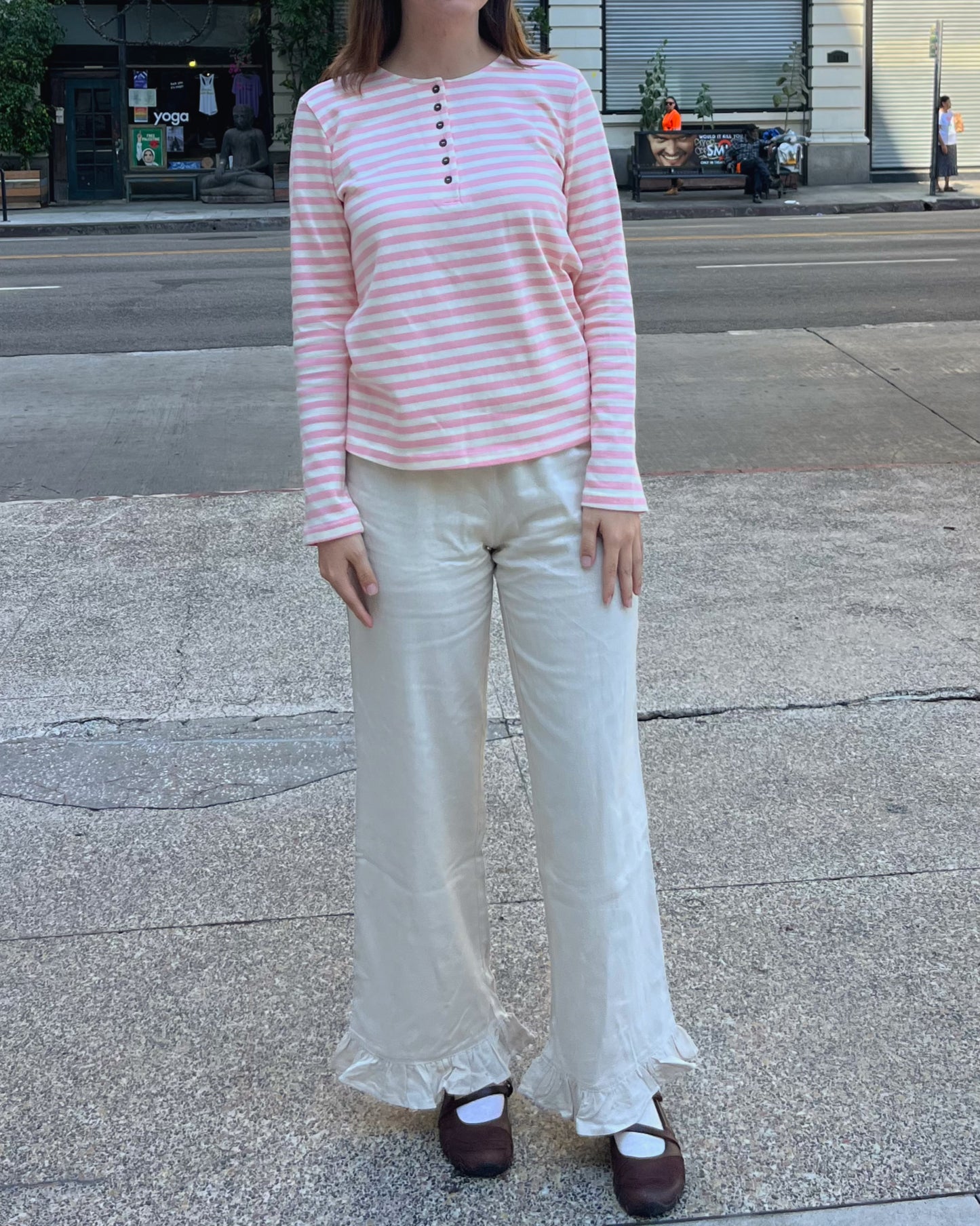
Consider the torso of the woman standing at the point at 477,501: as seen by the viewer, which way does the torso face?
toward the camera

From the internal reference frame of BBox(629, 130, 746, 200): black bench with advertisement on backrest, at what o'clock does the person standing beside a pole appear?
The person standing beside a pole is roughly at 9 o'clock from the black bench with advertisement on backrest.

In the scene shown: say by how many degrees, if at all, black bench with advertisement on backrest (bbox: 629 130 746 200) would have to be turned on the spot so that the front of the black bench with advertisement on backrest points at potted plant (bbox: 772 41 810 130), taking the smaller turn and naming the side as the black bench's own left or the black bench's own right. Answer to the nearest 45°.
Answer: approximately 135° to the black bench's own left

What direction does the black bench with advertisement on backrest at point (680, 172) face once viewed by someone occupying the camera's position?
facing the viewer

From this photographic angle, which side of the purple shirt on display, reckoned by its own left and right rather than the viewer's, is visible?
front

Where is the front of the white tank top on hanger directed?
toward the camera

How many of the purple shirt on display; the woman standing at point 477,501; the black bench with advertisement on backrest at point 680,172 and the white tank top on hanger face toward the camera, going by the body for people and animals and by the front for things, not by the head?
4

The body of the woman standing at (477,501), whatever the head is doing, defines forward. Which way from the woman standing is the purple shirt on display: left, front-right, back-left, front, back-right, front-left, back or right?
back

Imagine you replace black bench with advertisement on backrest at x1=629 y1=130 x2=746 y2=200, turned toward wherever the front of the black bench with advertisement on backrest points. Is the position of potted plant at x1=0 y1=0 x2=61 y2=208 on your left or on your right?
on your right

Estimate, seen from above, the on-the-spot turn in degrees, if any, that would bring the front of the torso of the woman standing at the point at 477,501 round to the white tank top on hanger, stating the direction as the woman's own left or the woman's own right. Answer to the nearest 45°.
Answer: approximately 180°

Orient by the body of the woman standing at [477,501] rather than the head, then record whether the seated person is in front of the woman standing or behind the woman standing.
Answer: behind
